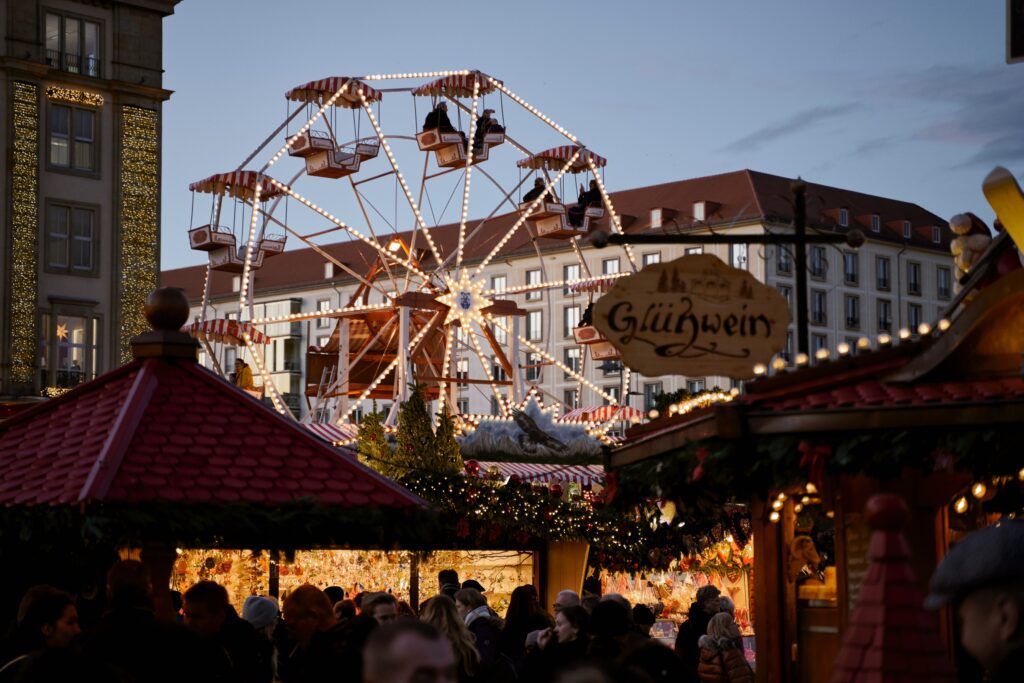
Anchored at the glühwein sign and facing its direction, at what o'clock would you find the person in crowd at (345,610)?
The person in crowd is roughly at 4 o'clock from the glühwein sign.

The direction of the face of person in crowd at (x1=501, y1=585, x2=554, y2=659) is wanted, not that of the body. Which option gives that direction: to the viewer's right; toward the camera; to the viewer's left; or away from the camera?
away from the camera

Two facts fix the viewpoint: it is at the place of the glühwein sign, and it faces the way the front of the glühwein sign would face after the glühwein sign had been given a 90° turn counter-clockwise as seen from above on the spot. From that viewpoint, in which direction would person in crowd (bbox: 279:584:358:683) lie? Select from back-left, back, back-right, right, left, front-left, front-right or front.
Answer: back-right

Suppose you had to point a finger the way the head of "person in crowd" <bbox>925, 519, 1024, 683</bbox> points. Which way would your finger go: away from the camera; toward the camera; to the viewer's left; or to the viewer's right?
to the viewer's left

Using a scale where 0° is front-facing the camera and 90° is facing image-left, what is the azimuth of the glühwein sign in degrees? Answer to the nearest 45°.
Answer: approximately 0°
